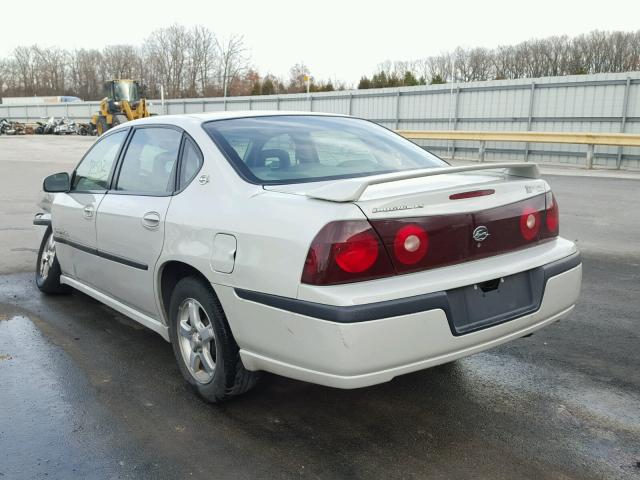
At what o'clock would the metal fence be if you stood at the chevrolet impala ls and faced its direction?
The metal fence is roughly at 2 o'clock from the chevrolet impala ls.

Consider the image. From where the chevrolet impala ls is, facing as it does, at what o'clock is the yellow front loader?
The yellow front loader is roughly at 1 o'clock from the chevrolet impala ls.

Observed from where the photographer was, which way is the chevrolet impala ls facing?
facing away from the viewer and to the left of the viewer

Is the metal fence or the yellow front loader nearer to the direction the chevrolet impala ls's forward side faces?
the yellow front loader
